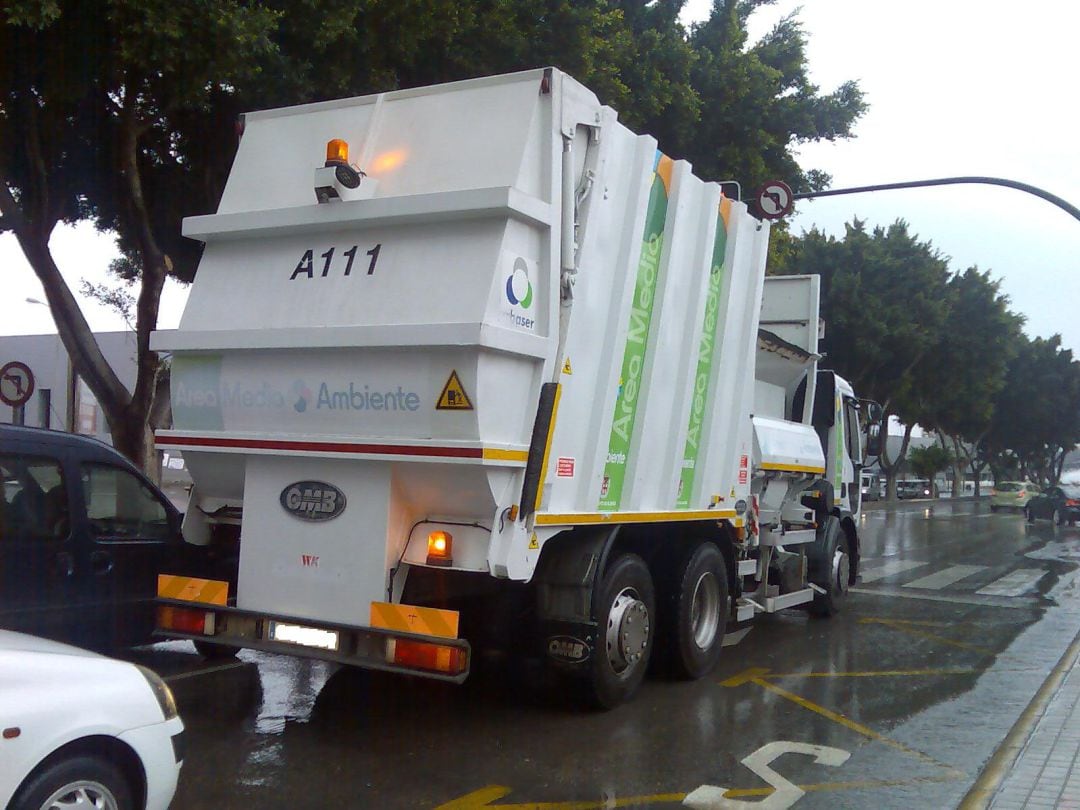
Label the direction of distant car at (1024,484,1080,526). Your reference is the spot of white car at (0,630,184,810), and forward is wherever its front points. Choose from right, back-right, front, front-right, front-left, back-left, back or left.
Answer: front-left

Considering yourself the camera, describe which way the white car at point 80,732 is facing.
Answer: facing to the right of the viewer

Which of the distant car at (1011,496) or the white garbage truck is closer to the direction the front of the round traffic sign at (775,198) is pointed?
the white garbage truck

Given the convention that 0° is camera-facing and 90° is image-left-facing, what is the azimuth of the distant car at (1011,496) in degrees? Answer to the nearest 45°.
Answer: approximately 225°

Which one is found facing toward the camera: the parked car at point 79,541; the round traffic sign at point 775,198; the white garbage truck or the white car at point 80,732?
the round traffic sign

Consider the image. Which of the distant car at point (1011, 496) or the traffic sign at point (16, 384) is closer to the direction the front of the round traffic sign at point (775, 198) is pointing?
the traffic sign

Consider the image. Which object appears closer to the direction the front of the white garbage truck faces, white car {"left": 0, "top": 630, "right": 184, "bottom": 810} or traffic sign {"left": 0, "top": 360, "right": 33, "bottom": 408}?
the traffic sign

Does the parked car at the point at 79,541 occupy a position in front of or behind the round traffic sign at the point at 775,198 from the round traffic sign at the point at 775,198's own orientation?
in front

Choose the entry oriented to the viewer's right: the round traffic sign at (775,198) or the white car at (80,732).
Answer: the white car

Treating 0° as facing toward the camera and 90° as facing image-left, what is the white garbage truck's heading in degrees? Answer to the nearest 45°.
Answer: approximately 225°
